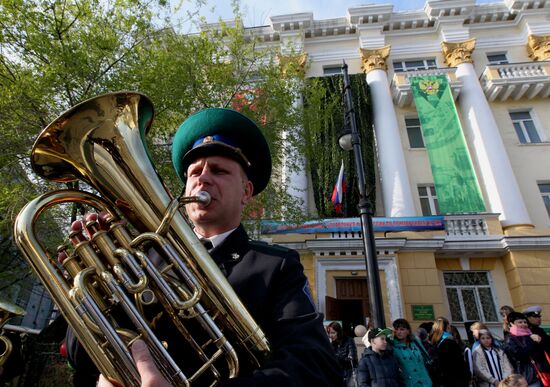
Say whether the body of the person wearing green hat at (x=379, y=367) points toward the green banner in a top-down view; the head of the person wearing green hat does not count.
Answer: no

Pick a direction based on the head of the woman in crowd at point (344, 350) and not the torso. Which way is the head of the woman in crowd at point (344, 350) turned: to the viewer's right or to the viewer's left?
to the viewer's left

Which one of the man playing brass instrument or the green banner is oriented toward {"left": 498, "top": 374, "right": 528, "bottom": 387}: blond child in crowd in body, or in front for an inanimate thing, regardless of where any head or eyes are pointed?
the green banner

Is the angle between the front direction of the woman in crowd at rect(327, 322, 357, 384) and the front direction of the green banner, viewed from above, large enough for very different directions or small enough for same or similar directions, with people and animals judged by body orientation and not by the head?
same or similar directions

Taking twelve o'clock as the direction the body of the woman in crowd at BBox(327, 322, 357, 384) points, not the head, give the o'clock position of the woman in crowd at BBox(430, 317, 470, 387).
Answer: the woman in crowd at BBox(430, 317, 470, 387) is roughly at 8 o'clock from the woman in crowd at BBox(327, 322, 357, 384).

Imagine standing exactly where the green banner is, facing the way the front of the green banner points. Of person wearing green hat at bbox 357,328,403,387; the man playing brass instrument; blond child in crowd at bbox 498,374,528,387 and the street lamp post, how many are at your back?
0

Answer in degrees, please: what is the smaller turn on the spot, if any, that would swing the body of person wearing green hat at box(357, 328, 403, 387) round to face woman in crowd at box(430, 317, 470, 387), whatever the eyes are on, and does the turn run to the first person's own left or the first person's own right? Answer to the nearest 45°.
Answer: approximately 90° to the first person's own left

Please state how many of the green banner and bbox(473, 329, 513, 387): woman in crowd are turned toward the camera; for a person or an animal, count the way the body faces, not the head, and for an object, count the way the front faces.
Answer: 2

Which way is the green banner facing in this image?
toward the camera

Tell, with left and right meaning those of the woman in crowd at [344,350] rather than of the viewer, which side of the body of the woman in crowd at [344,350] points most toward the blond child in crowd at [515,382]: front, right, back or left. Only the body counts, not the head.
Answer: left

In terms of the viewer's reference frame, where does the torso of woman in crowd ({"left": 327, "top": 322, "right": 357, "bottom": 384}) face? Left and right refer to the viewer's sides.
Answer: facing the viewer and to the left of the viewer

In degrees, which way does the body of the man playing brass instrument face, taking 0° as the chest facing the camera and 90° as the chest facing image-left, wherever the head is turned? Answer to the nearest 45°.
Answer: approximately 45°

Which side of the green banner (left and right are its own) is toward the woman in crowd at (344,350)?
front

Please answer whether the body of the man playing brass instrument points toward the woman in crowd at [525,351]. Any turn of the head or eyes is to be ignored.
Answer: no

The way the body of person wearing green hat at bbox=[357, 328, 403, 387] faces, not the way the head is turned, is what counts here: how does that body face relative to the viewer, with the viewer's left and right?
facing the viewer and to the right of the viewer
